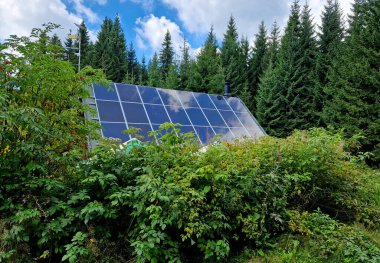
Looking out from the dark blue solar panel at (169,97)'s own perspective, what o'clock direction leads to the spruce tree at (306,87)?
The spruce tree is roughly at 9 o'clock from the dark blue solar panel.

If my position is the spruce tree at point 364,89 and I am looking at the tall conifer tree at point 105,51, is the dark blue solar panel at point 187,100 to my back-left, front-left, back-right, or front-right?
front-left

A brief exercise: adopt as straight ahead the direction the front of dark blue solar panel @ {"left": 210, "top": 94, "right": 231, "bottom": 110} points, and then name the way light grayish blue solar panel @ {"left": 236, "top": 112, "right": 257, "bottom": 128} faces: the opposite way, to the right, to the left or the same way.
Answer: the same way

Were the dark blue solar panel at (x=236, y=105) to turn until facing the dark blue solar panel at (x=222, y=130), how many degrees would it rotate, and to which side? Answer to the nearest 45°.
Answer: approximately 45° to its right

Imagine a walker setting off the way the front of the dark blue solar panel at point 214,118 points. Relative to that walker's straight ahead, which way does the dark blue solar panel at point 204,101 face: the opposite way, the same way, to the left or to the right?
the same way

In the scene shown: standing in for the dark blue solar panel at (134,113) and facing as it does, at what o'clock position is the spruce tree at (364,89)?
The spruce tree is roughly at 10 o'clock from the dark blue solar panel.

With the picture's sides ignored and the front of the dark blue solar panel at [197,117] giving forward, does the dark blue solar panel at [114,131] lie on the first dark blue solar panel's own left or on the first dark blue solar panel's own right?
on the first dark blue solar panel's own right

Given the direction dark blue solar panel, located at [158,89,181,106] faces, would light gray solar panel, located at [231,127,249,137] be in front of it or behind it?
in front

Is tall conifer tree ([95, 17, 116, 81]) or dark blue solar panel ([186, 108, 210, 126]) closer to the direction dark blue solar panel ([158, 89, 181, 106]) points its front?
the dark blue solar panel

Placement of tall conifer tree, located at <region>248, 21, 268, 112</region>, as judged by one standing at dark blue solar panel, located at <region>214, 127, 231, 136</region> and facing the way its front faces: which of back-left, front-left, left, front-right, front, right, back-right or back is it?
back-left

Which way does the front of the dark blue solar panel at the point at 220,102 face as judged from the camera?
facing the viewer and to the right of the viewer

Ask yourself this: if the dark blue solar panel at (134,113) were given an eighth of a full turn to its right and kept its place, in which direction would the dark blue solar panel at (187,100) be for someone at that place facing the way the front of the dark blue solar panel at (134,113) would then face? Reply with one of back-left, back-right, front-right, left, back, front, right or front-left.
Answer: back-left

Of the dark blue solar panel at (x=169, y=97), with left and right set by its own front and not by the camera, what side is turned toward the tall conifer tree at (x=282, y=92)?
left

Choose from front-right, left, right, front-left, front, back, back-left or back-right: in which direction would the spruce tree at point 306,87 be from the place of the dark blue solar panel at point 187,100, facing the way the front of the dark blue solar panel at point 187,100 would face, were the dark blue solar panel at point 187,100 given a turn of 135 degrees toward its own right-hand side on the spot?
back-right

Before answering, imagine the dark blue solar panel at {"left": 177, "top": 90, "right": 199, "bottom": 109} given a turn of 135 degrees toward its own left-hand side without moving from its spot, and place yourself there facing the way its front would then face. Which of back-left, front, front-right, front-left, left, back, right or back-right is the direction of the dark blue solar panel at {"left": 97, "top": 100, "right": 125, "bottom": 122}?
back-left
